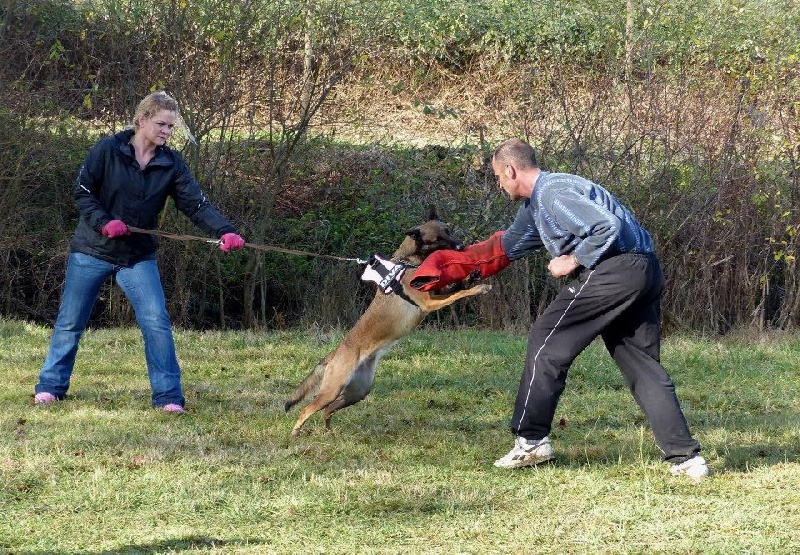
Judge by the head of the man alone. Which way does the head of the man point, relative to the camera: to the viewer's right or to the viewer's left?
to the viewer's left

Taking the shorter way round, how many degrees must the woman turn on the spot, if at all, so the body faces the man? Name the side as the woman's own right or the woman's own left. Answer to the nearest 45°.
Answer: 0° — they already face them

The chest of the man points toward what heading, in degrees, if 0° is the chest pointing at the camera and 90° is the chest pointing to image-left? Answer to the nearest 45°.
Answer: approximately 90°

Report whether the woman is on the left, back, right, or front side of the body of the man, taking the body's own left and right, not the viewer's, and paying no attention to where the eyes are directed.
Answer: front

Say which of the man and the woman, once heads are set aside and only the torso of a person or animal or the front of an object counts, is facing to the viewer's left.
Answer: the man

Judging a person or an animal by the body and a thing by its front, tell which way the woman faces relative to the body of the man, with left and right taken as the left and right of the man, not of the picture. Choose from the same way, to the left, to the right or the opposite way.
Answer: to the left

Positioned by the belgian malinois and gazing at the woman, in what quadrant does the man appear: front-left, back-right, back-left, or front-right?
back-left

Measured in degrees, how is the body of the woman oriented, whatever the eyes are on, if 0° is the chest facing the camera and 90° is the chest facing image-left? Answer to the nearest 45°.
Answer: approximately 315°

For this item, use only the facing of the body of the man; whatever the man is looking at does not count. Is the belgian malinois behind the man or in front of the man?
in front

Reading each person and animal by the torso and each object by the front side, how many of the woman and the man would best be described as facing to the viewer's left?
1

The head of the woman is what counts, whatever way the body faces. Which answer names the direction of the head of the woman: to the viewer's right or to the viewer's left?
to the viewer's right
